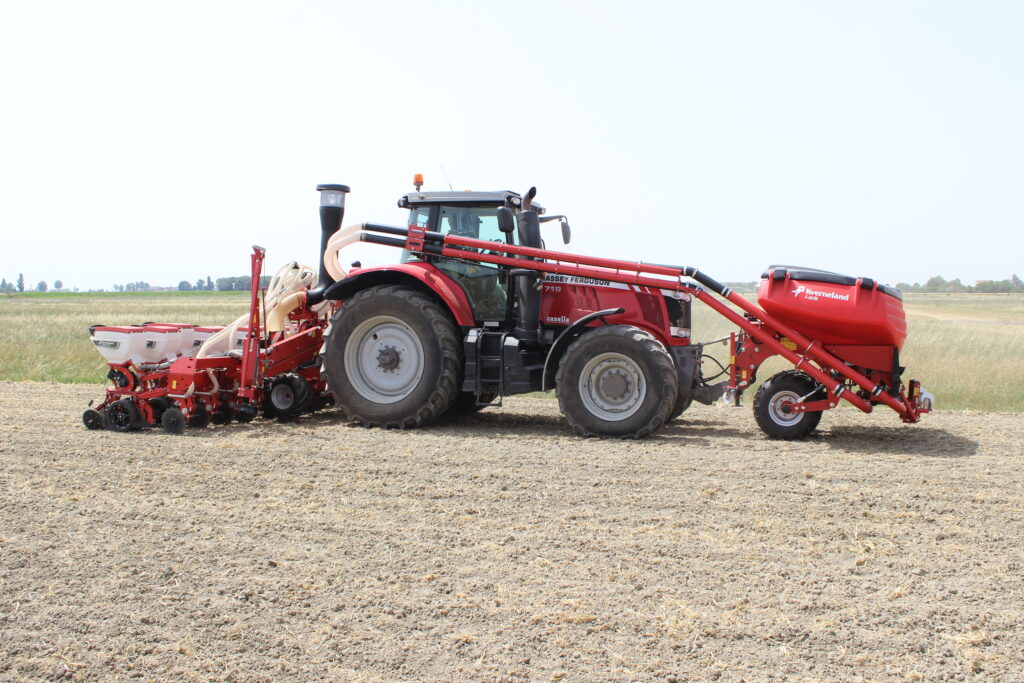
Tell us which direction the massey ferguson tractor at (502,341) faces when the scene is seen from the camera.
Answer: facing to the right of the viewer
